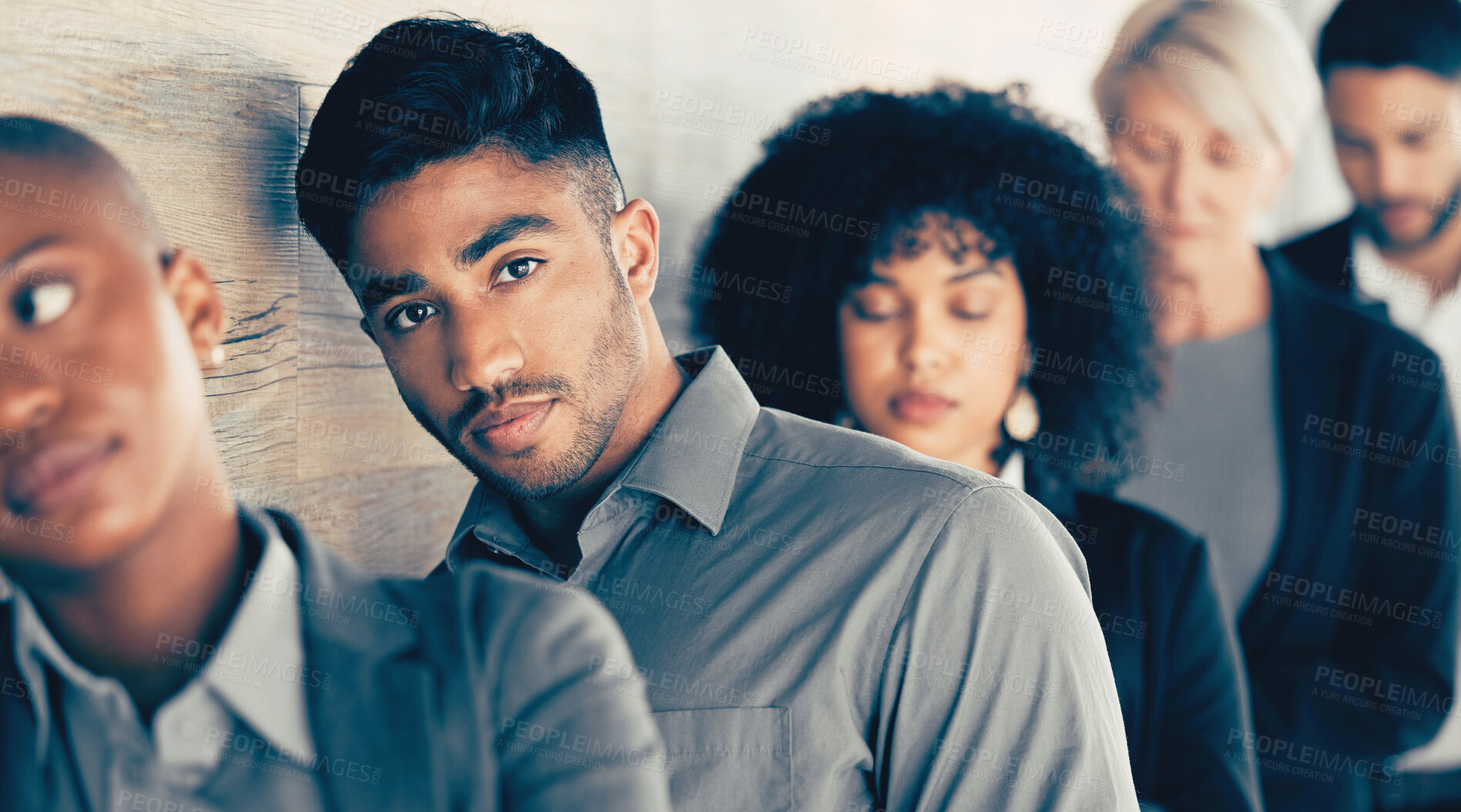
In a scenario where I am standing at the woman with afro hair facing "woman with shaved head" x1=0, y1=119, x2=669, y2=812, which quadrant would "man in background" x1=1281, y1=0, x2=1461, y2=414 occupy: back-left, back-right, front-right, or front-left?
back-left

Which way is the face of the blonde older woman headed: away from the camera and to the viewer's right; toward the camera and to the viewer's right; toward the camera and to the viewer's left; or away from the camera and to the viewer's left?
toward the camera and to the viewer's left

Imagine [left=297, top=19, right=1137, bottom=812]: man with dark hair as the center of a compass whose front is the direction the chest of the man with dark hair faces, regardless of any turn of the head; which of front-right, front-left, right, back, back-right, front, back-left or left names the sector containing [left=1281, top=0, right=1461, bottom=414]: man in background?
back

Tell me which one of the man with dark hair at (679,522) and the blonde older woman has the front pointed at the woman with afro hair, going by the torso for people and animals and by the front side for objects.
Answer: the blonde older woman

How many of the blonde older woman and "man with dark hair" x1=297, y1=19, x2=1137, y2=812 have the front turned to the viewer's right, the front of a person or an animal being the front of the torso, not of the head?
0

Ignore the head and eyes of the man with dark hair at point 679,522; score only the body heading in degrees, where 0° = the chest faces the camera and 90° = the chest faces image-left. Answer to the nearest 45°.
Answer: approximately 45°

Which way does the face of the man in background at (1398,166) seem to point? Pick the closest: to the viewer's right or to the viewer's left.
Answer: to the viewer's left

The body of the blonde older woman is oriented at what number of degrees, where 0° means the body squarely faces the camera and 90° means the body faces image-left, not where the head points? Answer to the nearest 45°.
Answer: approximately 45°
